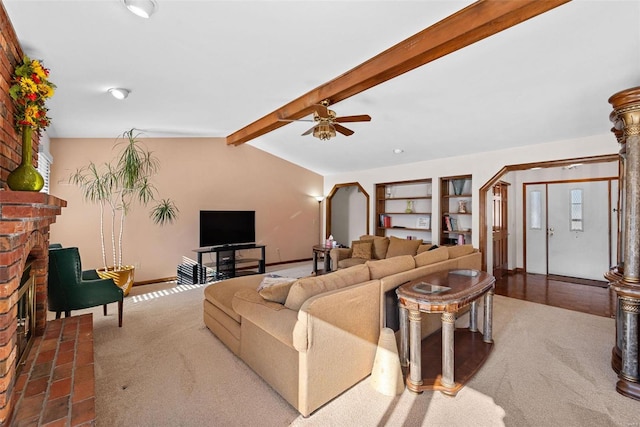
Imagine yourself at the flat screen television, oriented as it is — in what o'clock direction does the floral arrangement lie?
The floral arrangement is roughly at 2 o'clock from the flat screen television.

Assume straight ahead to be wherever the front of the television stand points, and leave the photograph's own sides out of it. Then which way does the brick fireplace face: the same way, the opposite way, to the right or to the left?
to the left

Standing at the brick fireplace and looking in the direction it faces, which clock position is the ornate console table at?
The ornate console table is roughly at 1 o'clock from the brick fireplace.

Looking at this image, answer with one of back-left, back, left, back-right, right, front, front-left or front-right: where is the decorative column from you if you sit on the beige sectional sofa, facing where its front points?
back-right

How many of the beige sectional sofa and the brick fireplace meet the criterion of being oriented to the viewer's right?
1

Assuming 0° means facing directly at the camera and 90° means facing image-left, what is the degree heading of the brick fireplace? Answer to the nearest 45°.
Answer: approximately 270°
